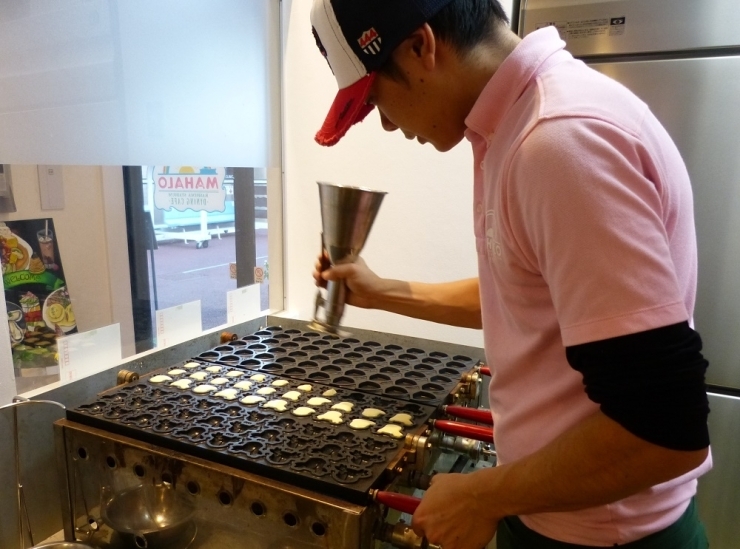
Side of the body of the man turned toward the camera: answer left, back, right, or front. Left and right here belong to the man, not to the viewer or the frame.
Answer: left

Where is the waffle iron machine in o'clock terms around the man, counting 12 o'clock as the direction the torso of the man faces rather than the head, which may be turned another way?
The waffle iron machine is roughly at 1 o'clock from the man.

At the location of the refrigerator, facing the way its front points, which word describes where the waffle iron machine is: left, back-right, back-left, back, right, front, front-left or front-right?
front-right

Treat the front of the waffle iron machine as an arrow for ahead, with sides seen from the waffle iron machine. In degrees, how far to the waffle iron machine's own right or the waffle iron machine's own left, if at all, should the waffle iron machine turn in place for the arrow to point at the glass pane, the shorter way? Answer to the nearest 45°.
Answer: approximately 135° to the waffle iron machine's own left

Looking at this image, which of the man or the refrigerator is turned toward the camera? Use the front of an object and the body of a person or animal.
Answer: the refrigerator

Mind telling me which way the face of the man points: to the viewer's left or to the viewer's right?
to the viewer's left

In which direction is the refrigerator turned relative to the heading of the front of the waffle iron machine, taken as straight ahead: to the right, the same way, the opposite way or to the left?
to the right

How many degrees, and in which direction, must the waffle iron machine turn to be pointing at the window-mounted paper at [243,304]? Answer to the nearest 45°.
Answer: approximately 135° to its left

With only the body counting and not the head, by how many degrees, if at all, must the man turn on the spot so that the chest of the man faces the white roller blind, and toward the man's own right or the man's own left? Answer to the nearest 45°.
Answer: approximately 45° to the man's own right

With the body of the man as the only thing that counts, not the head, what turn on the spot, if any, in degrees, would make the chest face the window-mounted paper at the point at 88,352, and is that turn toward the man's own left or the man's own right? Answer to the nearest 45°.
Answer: approximately 45° to the man's own right

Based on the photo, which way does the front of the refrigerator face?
toward the camera

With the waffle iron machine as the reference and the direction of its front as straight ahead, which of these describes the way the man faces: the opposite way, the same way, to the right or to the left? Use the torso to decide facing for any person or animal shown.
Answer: the opposite way

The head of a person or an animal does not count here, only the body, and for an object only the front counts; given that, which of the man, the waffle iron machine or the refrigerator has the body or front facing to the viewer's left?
the man

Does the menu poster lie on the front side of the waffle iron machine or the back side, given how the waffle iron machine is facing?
on the back side

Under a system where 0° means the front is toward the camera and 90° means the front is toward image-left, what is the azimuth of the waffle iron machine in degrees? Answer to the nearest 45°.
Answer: approximately 315°

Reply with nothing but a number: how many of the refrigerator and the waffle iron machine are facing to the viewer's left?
0

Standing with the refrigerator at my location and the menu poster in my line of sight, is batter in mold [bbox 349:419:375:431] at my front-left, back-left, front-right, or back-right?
front-left
